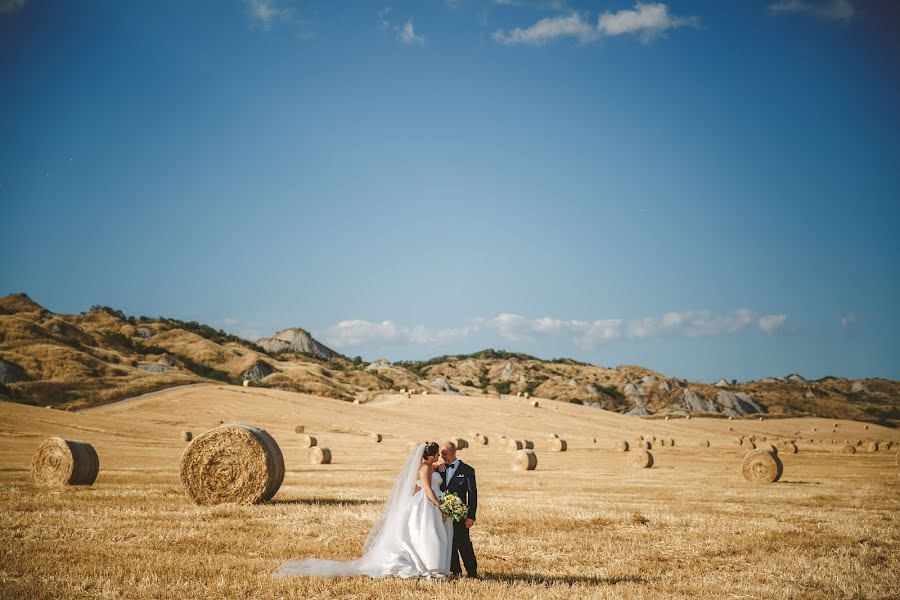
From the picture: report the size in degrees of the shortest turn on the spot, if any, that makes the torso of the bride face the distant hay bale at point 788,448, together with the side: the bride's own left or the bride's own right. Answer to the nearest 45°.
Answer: approximately 45° to the bride's own left

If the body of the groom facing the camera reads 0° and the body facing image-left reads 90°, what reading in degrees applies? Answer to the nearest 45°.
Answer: approximately 45°

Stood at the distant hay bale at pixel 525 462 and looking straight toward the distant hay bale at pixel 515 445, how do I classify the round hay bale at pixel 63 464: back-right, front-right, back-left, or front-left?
back-left

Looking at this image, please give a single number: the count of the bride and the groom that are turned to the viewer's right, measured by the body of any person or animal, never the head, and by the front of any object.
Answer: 1

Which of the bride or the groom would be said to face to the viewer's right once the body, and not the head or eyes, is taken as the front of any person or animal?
the bride

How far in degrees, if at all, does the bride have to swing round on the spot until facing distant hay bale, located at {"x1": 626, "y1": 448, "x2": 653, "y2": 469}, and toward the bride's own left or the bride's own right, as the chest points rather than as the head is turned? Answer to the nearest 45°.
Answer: approximately 45° to the bride's own left

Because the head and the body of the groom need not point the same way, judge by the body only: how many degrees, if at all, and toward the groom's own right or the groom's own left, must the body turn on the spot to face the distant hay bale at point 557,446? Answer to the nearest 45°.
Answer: approximately 135° to the groom's own right

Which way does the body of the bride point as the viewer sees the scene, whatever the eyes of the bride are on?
to the viewer's right

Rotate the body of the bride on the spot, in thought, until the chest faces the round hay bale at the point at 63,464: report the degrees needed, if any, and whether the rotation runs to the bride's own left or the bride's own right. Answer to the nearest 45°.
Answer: approximately 135° to the bride's own left

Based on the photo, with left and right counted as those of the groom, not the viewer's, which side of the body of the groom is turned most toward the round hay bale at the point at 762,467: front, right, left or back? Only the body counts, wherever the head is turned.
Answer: back

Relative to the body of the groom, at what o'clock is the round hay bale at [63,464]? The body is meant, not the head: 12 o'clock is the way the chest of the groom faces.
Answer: The round hay bale is roughly at 3 o'clock from the groom.

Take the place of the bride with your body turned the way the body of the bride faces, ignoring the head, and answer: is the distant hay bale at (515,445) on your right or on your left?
on your left
